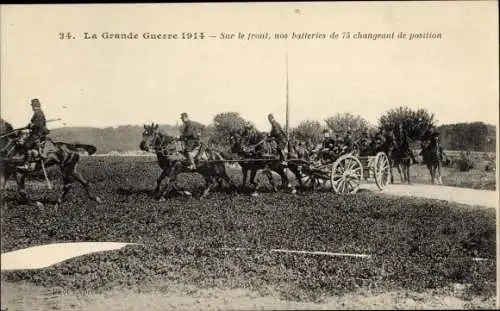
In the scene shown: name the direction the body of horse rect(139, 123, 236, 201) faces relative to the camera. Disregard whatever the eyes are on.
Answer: to the viewer's left

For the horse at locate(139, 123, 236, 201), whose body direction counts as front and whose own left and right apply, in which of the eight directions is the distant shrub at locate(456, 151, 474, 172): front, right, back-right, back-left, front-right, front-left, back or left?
back

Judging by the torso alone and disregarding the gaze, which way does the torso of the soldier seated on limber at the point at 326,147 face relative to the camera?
to the viewer's left

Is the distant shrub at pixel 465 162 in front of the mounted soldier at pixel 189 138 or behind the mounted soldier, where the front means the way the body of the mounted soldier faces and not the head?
behind

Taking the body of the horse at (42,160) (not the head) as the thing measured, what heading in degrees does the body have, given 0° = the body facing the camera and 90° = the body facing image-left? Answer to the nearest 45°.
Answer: approximately 90°

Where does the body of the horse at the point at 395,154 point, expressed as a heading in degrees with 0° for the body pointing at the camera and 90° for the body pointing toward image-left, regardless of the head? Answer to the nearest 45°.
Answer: approximately 45°

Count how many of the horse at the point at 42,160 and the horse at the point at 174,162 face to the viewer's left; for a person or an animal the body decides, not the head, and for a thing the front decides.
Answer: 2

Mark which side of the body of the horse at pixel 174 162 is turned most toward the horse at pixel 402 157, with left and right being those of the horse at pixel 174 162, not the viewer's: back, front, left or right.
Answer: back

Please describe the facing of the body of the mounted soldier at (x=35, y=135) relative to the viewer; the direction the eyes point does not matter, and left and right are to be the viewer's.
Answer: facing to the left of the viewer

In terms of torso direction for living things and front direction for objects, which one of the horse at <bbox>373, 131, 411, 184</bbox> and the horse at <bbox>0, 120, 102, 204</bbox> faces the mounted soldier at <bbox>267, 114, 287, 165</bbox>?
the horse at <bbox>373, 131, 411, 184</bbox>

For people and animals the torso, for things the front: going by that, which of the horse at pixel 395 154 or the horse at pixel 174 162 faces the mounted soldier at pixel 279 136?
the horse at pixel 395 154

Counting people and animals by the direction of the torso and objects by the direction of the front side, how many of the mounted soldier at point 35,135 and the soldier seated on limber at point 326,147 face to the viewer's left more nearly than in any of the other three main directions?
2

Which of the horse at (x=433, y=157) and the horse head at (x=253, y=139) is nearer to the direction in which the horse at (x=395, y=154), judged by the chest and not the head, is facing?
the horse head

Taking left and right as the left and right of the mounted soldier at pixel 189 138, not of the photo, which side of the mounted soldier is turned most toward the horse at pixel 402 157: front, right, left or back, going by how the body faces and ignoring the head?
back

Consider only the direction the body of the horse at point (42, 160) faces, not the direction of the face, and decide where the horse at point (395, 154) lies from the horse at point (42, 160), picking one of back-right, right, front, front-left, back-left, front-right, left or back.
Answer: back
